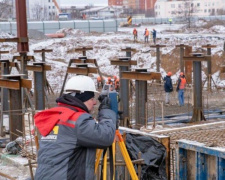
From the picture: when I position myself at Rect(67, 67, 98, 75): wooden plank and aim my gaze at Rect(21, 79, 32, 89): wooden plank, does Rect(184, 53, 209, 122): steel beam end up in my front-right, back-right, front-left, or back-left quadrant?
back-left

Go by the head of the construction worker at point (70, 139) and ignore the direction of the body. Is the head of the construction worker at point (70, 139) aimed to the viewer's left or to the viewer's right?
to the viewer's right

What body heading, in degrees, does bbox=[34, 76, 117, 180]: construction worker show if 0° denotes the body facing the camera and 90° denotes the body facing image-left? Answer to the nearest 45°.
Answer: approximately 225°

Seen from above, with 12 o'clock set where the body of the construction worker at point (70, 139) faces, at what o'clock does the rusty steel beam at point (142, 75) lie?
The rusty steel beam is roughly at 11 o'clock from the construction worker.

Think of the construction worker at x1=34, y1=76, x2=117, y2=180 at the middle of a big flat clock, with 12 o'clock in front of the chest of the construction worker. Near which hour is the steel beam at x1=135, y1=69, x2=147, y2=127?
The steel beam is roughly at 11 o'clock from the construction worker.

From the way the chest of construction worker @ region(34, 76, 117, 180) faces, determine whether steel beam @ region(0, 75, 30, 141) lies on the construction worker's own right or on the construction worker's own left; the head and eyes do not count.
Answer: on the construction worker's own left
